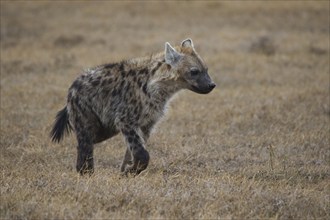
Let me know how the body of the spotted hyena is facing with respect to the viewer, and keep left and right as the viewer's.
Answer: facing to the right of the viewer
